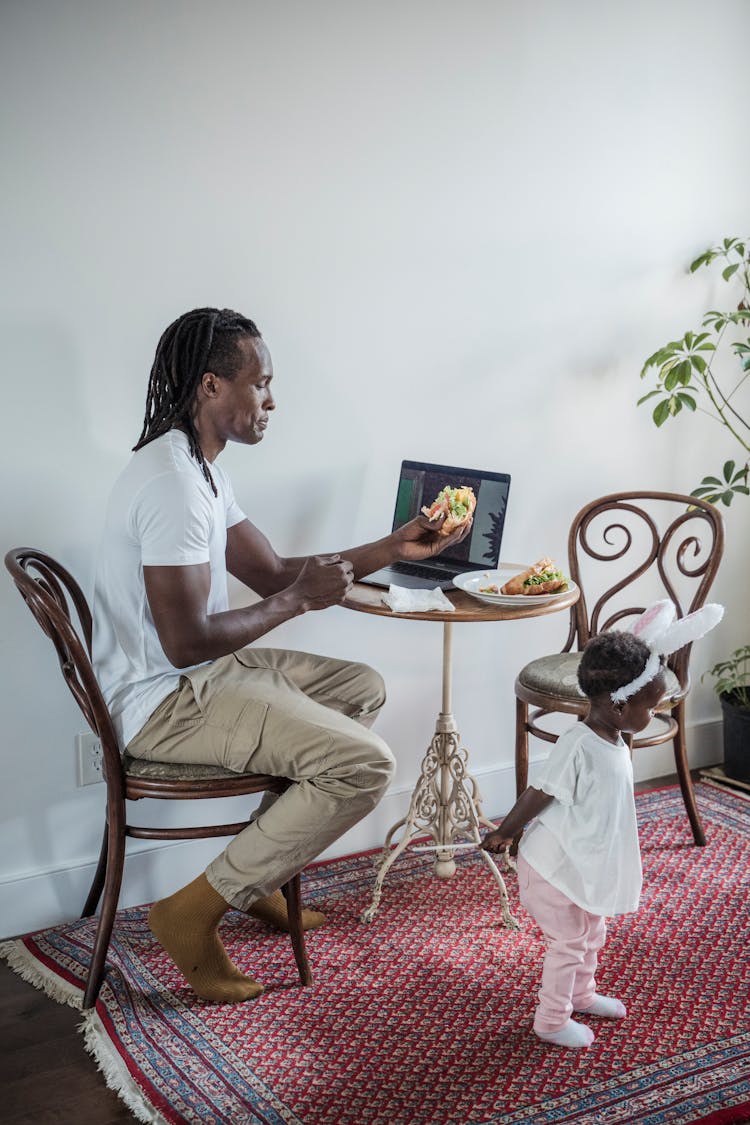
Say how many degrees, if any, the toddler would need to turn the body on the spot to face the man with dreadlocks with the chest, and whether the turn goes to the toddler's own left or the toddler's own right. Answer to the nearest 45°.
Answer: approximately 180°

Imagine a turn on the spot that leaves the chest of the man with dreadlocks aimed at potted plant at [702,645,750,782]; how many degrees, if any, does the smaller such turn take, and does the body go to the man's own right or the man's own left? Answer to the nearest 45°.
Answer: approximately 45° to the man's own left

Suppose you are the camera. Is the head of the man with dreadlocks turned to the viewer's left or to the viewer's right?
to the viewer's right

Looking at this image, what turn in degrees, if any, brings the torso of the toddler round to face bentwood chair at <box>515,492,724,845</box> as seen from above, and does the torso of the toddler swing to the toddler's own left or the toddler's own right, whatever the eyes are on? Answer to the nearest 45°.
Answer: approximately 90° to the toddler's own left

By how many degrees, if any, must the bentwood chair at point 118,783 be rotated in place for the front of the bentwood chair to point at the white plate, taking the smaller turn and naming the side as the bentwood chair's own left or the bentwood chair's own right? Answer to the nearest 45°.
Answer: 0° — it already faces it

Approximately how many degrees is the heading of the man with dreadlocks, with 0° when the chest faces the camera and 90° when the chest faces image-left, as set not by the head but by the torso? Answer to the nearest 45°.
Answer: approximately 270°

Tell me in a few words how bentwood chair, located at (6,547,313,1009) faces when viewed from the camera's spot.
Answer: facing to the right of the viewer

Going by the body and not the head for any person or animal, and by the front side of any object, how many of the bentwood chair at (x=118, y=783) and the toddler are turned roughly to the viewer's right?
2

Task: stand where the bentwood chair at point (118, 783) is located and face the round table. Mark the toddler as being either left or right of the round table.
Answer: right

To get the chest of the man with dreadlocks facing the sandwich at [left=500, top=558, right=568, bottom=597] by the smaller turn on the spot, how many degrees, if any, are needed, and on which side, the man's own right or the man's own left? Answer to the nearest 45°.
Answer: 0° — they already face it

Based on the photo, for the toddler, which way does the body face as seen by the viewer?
to the viewer's right
